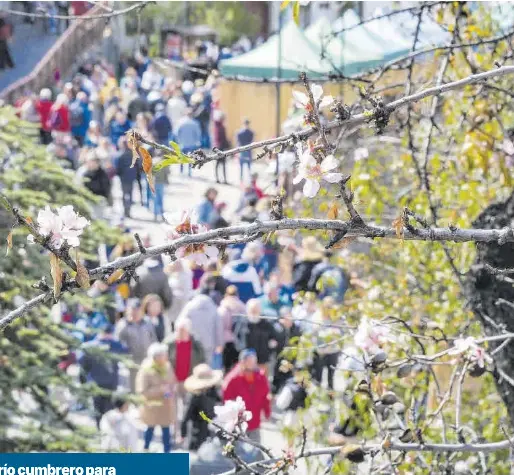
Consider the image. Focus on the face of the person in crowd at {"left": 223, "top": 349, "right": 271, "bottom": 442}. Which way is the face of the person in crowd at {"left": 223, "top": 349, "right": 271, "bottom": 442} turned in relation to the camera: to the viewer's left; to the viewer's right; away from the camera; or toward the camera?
toward the camera

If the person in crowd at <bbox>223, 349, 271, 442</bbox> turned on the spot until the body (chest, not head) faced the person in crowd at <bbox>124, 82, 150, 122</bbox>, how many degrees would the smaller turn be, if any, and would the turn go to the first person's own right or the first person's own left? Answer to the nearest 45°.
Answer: approximately 180°

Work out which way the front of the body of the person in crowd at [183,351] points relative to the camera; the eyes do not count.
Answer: toward the camera

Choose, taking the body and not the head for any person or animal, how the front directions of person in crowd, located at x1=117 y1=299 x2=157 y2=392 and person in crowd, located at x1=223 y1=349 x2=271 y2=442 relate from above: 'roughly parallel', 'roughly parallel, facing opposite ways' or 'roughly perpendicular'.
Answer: roughly parallel

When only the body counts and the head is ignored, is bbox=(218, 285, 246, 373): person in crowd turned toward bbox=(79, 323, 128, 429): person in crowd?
no

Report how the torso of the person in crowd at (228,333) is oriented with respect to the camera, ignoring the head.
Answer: away from the camera

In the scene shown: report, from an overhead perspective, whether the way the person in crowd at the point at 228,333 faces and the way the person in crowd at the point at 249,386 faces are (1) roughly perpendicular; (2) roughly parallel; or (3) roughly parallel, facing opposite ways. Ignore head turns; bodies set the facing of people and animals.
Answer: roughly parallel, facing opposite ways

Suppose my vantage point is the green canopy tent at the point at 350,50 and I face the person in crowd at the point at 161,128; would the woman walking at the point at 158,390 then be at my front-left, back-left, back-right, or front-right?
front-left

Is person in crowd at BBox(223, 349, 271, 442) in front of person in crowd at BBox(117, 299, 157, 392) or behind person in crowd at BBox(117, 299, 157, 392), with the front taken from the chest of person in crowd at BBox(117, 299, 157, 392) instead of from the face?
in front

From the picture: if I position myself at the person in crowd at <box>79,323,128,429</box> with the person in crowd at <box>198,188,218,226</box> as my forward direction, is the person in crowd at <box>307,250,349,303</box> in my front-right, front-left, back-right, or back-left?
front-right

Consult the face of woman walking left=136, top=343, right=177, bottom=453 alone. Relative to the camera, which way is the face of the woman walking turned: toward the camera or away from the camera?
toward the camera
